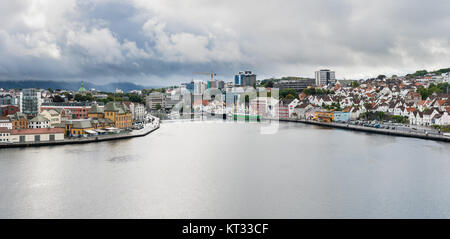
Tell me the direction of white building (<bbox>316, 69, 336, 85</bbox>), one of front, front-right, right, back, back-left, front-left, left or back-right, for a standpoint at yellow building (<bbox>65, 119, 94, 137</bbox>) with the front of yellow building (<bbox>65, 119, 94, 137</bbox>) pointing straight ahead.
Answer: left

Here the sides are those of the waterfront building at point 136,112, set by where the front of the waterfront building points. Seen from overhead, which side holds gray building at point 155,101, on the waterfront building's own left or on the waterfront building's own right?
on the waterfront building's own left

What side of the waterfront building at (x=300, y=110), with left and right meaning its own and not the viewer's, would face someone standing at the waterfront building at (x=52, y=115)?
front

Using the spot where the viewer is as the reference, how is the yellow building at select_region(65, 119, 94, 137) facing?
facing the viewer and to the right of the viewer

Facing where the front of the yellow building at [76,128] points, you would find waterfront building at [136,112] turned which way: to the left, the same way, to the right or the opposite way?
the same way

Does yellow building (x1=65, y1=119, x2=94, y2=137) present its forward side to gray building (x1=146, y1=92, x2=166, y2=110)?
no

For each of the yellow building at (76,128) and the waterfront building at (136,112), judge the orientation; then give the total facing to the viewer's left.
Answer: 0

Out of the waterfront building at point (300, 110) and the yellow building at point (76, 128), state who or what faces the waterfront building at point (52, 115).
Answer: the waterfront building at point (300, 110)

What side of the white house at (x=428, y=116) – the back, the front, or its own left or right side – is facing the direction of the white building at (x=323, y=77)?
right

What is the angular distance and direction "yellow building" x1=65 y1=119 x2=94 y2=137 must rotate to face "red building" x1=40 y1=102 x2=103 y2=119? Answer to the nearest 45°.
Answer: approximately 135° to its left

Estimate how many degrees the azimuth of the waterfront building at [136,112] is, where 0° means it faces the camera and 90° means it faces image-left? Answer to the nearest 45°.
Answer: approximately 315°

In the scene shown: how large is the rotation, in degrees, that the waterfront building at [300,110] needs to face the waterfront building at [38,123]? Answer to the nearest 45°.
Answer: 0° — it already faces it

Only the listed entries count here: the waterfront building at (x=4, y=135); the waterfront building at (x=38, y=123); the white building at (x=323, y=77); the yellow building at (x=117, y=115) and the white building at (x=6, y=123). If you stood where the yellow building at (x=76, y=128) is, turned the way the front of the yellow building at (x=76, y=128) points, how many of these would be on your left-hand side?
2

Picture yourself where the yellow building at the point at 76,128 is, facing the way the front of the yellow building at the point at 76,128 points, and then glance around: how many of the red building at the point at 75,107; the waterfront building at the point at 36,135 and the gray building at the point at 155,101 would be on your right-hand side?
1

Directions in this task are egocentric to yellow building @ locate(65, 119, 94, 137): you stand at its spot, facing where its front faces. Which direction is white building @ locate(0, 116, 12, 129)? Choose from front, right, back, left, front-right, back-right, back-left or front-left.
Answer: back-right

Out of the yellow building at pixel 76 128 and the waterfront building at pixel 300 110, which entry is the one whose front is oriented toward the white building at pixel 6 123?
the waterfront building

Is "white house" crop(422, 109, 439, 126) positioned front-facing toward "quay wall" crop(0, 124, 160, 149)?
yes

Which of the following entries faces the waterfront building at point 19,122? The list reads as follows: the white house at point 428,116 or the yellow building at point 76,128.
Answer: the white house

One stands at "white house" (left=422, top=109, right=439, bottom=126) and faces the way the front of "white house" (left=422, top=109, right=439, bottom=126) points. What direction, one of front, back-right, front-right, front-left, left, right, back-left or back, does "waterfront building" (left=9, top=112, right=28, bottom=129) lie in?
front

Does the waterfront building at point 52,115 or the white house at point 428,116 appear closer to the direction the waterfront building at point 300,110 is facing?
the waterfront building
